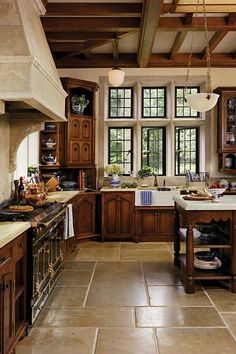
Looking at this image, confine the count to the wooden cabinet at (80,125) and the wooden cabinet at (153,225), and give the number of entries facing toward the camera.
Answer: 2

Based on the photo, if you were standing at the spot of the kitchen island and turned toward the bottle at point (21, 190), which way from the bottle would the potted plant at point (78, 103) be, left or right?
right

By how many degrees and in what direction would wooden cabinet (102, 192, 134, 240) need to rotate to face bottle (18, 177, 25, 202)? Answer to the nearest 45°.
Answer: approximately 45° to its right

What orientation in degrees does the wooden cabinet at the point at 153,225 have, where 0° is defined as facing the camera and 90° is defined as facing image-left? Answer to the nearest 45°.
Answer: approximately 0°
